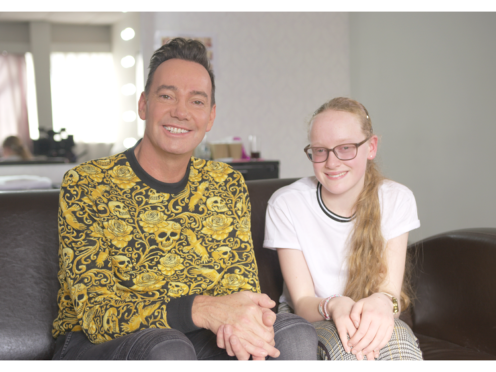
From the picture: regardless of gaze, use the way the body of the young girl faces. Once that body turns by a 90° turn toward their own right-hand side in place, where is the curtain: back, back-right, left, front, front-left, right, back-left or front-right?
front-right

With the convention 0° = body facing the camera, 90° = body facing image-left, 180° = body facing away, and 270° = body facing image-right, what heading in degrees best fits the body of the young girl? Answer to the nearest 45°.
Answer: approximately 0°

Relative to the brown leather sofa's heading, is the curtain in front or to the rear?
to the rear
